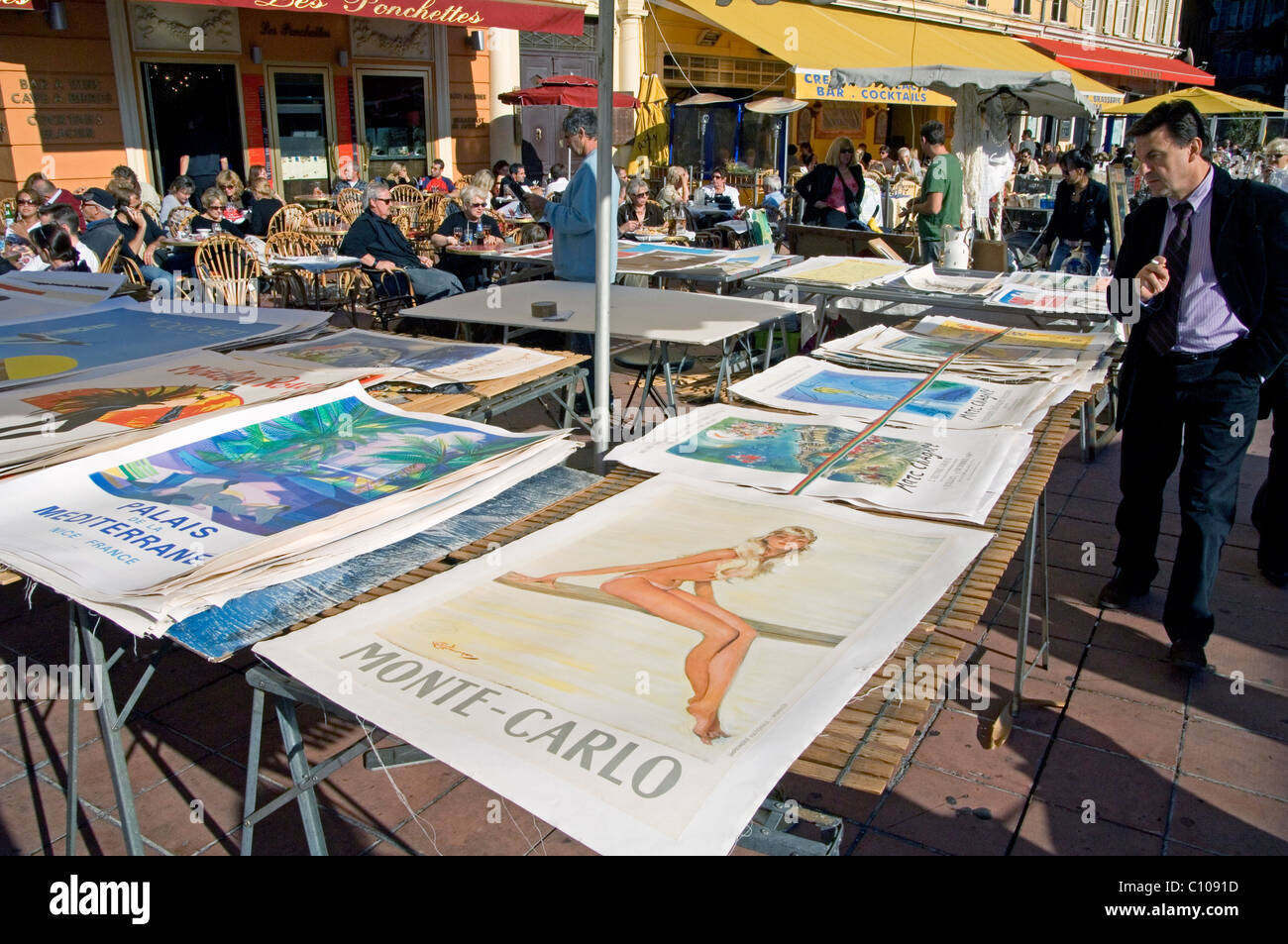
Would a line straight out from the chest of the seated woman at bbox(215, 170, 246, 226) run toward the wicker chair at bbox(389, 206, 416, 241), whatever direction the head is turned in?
no

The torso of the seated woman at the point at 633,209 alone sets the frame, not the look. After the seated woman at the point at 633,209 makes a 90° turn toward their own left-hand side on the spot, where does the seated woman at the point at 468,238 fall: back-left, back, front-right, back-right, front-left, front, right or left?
back-right

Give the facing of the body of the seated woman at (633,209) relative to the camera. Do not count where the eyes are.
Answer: toward the camera

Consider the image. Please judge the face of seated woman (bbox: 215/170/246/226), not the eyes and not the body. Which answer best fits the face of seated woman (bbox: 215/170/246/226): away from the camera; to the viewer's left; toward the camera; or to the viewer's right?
toward the camera

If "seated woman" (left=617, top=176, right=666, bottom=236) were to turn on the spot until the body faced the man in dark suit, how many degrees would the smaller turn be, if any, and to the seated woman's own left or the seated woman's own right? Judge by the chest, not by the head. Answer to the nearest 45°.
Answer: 0° — they already face them

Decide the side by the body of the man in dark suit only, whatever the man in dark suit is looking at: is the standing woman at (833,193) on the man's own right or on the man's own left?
on the man's own right

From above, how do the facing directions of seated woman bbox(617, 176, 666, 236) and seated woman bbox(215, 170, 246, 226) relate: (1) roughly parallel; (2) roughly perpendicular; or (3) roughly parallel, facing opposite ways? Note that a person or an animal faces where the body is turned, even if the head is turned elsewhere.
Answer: roughly parallel

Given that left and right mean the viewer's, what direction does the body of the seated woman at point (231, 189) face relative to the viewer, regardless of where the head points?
facing the viewer
